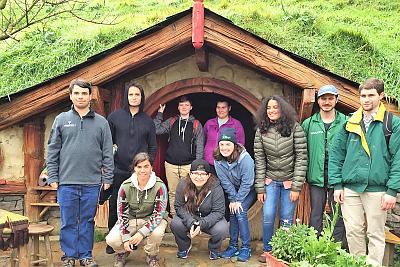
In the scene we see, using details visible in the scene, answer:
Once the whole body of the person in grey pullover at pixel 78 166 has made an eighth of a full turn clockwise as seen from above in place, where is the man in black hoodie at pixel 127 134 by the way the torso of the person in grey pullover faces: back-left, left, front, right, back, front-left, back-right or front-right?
back

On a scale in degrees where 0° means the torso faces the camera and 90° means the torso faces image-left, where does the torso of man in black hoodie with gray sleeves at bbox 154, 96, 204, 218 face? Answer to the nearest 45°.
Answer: approximately 0°

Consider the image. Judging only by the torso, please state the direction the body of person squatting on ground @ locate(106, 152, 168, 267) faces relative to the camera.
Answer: toward the camera

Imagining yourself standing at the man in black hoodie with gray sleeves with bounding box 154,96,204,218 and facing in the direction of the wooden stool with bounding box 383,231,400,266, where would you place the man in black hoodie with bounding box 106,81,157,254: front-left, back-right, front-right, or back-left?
back-right

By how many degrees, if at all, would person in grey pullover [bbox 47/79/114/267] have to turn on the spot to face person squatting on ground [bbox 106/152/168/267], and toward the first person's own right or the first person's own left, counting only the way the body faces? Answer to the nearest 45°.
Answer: approximately 90° to the first person's own left

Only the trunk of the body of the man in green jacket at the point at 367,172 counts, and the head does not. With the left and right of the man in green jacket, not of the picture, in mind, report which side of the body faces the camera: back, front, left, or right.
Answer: front

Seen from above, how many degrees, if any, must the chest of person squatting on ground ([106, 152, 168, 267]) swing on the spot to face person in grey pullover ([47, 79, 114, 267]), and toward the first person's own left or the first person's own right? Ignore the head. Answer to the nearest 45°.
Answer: approximately 90° to the first person's own right

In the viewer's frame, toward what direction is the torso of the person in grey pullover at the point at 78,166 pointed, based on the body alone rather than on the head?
toward the camera

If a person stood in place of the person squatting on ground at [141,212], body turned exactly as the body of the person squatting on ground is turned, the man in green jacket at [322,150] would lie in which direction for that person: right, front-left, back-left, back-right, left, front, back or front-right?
left

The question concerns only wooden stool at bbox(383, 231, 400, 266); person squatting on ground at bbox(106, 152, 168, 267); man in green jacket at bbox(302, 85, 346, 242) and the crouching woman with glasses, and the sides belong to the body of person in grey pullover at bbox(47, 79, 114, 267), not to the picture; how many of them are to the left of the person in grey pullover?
4

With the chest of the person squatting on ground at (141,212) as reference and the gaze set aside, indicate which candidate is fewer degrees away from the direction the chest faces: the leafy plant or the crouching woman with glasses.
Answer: the leafy plant

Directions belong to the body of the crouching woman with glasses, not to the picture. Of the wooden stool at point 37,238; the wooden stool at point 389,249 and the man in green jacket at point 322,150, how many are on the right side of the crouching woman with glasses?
1

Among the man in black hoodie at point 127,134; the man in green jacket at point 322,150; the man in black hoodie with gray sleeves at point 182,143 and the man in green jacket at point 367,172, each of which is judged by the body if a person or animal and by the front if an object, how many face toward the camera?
4
